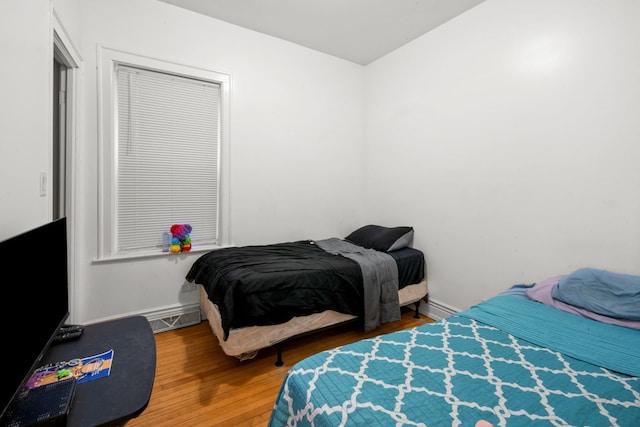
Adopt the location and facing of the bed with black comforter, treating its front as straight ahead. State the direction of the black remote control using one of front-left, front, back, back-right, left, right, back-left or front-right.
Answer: front

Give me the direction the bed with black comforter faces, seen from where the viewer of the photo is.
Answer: facing the viewer and to the left of the viewer

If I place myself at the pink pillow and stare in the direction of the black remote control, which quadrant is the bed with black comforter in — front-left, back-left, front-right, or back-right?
front-right

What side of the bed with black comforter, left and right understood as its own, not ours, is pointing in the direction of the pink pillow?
left

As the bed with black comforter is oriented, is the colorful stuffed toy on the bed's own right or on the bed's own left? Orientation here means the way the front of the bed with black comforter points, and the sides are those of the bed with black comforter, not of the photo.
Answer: on the bed's own right

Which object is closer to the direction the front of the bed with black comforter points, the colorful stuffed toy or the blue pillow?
the colorful stuffed toy

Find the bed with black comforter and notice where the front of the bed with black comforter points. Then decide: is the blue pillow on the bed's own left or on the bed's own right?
on the bed's own left

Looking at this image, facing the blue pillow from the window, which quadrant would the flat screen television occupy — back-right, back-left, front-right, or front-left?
front-right

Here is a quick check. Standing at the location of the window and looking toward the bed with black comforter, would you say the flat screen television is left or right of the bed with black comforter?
right

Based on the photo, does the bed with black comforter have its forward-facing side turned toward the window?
no

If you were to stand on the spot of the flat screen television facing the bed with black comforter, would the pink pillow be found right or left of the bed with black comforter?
right

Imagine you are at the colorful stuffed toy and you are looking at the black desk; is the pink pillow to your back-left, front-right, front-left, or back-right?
front-left
